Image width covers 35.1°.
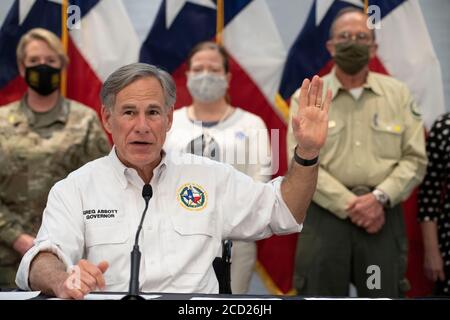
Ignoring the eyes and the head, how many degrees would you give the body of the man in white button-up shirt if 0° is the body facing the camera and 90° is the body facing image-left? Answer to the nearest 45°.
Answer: approximately 0°

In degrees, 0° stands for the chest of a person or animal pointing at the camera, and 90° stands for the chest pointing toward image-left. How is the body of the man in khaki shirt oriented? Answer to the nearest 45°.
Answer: approximately 0°

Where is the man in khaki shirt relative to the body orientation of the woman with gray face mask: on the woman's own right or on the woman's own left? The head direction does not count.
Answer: on the woman's own left
